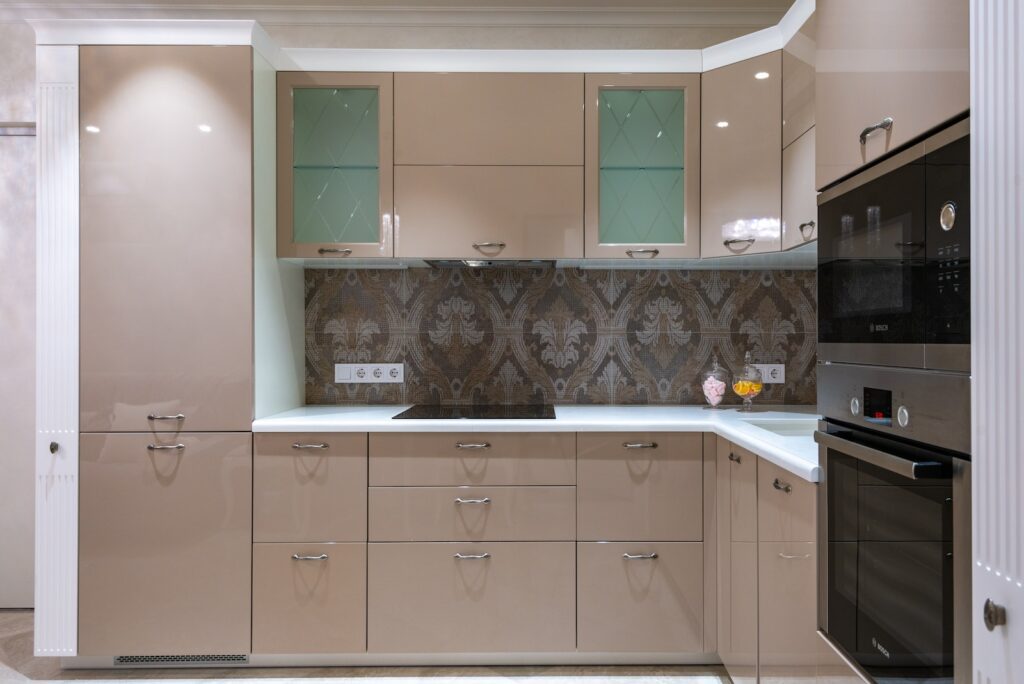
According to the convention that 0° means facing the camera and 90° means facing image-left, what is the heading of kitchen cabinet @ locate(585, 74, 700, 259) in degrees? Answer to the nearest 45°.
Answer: approximately 0°

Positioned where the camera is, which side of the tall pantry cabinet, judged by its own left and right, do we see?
front

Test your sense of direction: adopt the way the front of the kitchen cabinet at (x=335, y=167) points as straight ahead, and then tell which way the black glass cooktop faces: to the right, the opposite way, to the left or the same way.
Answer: the same way

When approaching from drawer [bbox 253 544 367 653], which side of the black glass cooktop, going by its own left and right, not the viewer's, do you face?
right

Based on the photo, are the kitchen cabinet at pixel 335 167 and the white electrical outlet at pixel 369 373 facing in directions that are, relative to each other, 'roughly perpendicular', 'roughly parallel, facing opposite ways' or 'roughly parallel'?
roughly parallel

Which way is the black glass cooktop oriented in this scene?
toward the camera

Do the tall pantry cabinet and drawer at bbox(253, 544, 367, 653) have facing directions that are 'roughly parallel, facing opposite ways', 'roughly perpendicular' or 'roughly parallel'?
roughly parallel

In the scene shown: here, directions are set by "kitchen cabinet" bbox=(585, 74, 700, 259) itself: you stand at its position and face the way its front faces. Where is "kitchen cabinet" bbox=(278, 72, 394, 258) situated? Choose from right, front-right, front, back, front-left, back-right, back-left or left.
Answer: right

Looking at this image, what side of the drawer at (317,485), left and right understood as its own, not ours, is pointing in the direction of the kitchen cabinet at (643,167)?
left

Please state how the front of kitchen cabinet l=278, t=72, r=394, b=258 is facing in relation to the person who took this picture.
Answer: facing the viewer

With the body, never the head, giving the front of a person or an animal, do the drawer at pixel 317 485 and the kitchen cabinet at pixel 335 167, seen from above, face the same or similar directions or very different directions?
same or similar directions
